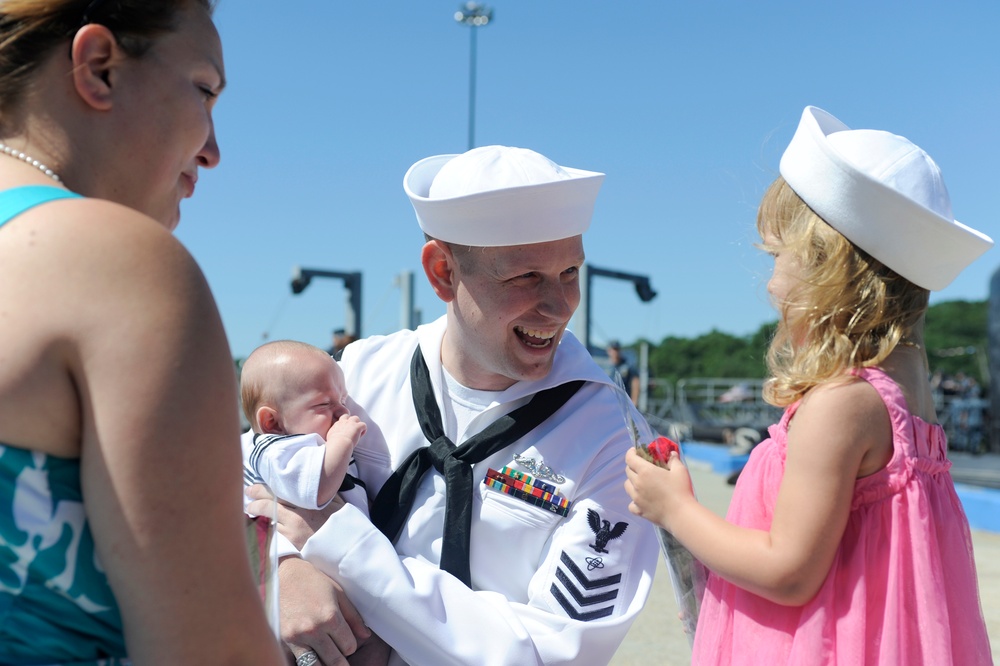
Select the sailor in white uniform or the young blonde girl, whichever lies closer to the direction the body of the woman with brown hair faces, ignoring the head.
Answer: the sailor in white uniform

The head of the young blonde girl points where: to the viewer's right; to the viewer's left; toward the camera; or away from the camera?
to the viewer's left

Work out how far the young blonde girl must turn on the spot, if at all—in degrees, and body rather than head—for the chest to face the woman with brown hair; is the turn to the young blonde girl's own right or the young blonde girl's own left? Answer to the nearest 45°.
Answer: approximately 45° to the young blonde girl's own left

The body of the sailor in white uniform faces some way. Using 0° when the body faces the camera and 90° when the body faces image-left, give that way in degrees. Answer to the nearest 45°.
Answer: approximately 45°

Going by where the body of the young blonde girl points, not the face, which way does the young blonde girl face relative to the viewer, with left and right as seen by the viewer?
facing to the left of the viewer

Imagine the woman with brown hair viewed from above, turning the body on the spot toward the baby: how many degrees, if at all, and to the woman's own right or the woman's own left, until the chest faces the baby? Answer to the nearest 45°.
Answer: approximately 45° to the woman's own left

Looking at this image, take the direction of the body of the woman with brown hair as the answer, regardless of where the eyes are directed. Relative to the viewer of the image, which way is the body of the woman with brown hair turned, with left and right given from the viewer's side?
facing away from the viewer and to the right of the viewer

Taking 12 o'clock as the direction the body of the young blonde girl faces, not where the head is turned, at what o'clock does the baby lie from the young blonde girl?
The baby is roughly at 12 o'clock from the young blonde girl.

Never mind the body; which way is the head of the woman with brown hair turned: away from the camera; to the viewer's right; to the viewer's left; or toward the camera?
to the viewer's right
